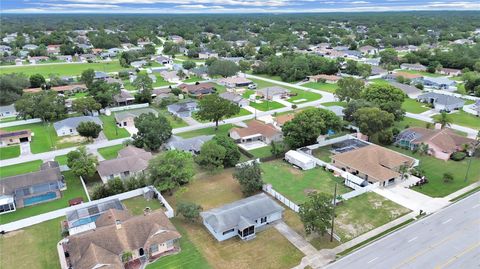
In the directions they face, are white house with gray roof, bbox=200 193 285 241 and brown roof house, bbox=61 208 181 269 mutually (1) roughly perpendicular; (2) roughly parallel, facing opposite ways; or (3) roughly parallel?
roughly parallel

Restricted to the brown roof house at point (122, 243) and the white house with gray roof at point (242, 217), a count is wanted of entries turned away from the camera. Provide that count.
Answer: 0

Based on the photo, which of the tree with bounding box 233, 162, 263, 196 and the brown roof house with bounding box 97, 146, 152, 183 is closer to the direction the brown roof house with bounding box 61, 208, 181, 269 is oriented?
the tree

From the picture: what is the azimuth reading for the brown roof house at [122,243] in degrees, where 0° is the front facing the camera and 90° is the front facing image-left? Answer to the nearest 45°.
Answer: approximately 315°

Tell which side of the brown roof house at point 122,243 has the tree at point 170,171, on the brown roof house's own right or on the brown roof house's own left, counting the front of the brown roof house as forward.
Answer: on the brown roof house's own left

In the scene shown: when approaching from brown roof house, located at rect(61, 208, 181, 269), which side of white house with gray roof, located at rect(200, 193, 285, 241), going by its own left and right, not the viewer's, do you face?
right

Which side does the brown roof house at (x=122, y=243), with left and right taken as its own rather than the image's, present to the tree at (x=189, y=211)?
left

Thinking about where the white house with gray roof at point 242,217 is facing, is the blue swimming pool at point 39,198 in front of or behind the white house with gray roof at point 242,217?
behind

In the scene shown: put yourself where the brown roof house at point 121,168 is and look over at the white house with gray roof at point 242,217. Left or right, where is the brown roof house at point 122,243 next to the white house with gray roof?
right

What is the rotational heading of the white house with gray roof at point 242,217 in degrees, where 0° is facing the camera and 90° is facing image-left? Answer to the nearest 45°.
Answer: approximately 315°

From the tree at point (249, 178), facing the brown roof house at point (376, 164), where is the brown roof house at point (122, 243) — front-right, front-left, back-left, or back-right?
back-right

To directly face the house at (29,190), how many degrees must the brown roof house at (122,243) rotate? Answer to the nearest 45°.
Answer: approximately 180°

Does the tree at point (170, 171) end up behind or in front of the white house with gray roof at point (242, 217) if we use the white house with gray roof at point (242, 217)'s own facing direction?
behind

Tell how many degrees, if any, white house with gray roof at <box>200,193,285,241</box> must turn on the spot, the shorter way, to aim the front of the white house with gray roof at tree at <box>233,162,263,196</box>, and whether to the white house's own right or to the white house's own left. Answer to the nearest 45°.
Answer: approximately 135° to the white house's own left
